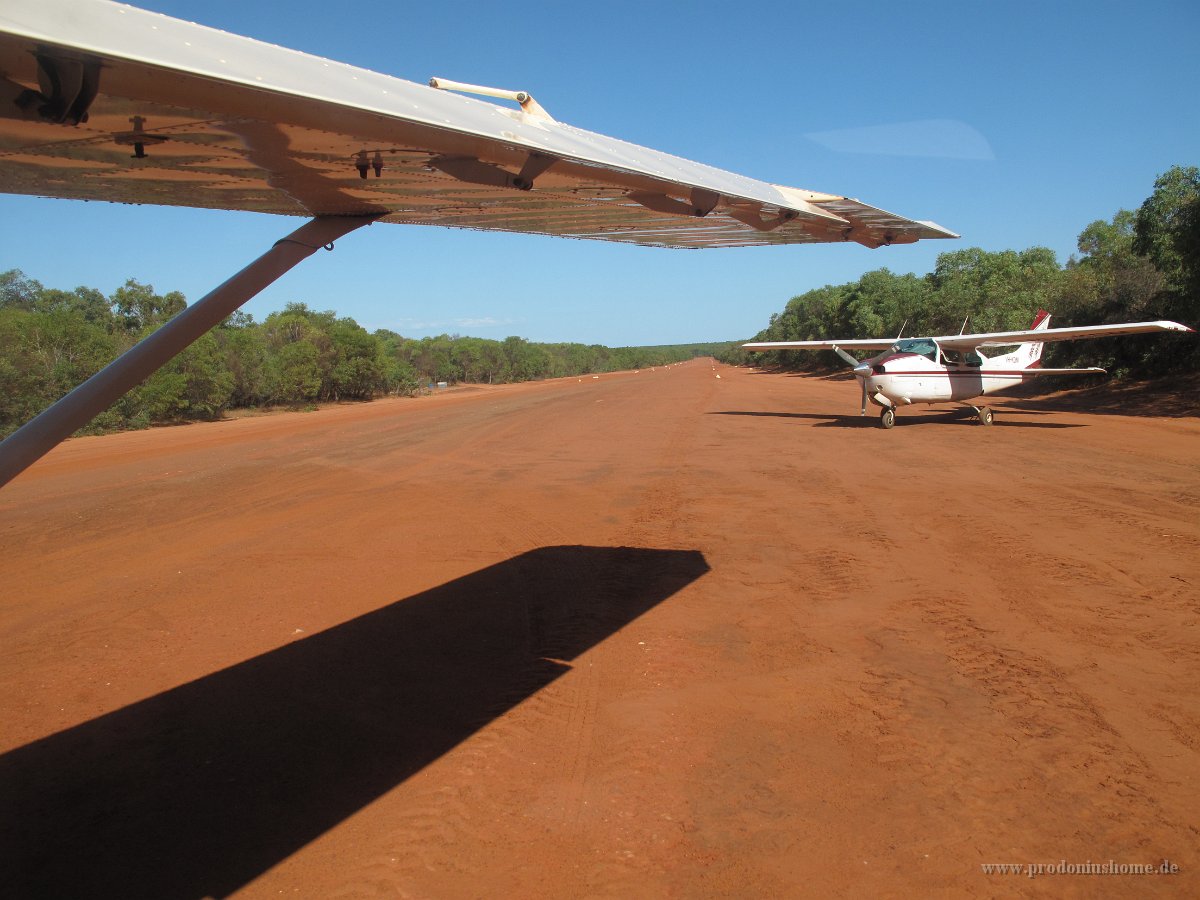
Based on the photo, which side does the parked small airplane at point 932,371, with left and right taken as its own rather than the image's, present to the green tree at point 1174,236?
back

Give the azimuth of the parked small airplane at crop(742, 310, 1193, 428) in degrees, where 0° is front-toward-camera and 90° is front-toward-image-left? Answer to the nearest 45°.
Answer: approximately 45°
